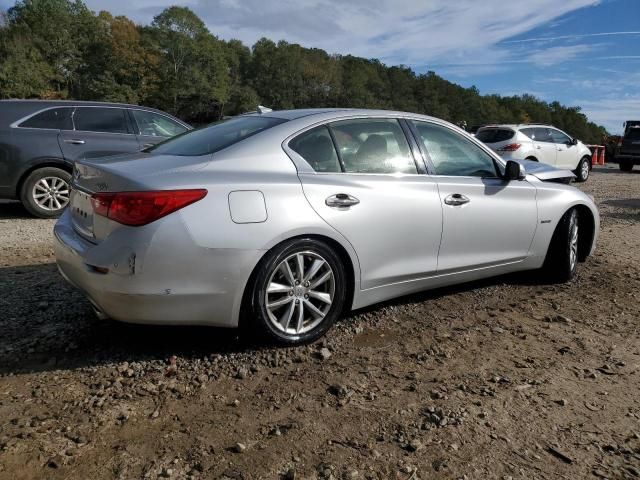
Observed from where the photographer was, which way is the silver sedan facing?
facing away from the viewer and to the right of the viewer

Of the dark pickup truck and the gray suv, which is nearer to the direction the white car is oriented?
the dark pickup truck

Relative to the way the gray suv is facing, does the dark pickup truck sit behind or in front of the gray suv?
in front

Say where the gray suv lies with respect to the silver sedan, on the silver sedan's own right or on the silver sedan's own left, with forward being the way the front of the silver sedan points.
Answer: on the silver sedan's own left

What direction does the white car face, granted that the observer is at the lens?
facing away from the viewer and to the right of the viewer

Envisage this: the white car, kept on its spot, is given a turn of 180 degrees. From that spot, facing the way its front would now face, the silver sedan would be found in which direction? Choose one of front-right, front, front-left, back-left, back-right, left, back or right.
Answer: front-left

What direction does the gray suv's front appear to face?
to the viewer's right

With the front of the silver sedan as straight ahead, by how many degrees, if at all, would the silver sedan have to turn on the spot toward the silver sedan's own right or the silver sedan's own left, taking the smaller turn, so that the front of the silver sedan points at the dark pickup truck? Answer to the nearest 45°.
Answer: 0° — it already faces it

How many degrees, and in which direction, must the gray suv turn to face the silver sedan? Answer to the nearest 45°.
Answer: approximately 90° to its right

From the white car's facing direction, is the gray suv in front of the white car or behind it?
behind

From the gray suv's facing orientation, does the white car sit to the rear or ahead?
ahead

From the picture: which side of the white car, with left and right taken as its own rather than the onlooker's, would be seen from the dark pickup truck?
front
